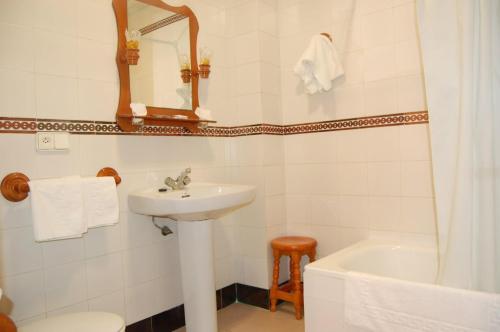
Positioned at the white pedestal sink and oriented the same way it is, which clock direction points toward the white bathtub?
The white bathtub is roughly at 11 o'clock from the white pedestal sink.

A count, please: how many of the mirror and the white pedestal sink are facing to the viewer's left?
0

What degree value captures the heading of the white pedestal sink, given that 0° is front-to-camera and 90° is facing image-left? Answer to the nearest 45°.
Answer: approximately 315°

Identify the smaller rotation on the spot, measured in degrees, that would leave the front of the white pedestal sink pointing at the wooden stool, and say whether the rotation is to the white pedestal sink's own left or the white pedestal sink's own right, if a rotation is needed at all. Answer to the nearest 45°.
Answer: approximately 90° to the white pedestal sink's own left

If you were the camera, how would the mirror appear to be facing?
facing the viewer and to the right of the viewer

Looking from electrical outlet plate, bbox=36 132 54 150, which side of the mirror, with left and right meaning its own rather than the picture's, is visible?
right

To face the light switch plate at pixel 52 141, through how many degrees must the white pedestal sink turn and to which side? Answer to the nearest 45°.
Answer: approximately 135° to its right

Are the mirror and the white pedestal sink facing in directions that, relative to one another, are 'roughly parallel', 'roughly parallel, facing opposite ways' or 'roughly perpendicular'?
roughly parallel

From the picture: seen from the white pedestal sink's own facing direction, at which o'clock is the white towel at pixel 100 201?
The white towel is roughly at 4 o'clock from the white pedestal sink.

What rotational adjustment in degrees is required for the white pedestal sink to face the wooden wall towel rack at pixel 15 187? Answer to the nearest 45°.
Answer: approximately 135° to its right

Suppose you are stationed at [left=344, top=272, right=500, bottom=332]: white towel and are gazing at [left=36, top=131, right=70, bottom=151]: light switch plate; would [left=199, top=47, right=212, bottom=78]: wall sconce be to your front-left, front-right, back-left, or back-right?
front-right

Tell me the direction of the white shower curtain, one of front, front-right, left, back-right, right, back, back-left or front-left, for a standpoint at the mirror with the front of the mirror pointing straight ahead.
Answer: front
